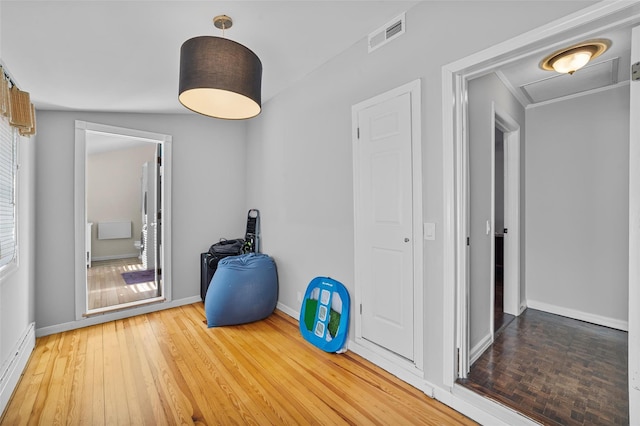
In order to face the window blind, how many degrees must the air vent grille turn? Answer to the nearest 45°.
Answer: approximately 45° to its right

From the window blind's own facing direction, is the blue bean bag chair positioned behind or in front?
in front

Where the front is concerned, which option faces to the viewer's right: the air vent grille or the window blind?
the window blind

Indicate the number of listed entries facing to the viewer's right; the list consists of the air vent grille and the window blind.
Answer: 1

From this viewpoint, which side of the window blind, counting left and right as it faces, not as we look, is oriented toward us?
right

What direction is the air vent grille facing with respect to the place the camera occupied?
facing the viewer and to the left of the viewer

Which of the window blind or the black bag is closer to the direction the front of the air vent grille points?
the window blind
